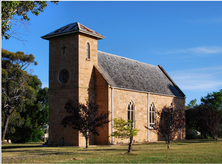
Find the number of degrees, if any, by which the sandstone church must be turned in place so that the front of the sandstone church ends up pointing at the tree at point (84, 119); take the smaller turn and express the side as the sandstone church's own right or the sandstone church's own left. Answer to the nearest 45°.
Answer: approximately 45° to the sandstone church's own left

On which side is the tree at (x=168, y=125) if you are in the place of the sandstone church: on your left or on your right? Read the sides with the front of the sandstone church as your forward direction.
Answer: on your left

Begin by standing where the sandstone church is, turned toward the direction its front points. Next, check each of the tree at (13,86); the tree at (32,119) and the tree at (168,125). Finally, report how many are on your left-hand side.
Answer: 1

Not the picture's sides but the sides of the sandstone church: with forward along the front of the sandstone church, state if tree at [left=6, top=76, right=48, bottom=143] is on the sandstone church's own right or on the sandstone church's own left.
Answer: on the sandstone church's own right

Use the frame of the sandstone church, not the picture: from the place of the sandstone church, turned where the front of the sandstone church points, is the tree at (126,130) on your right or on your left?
on your left

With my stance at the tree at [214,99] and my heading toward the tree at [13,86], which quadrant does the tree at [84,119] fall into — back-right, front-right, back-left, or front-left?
front-left

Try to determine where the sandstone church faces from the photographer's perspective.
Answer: facing the viewer and to the left of the viewer

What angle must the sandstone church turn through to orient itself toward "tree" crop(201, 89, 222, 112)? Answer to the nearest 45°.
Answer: approximately 180°

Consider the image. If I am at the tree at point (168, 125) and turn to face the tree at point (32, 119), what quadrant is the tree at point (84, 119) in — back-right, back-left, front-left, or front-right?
front-left
